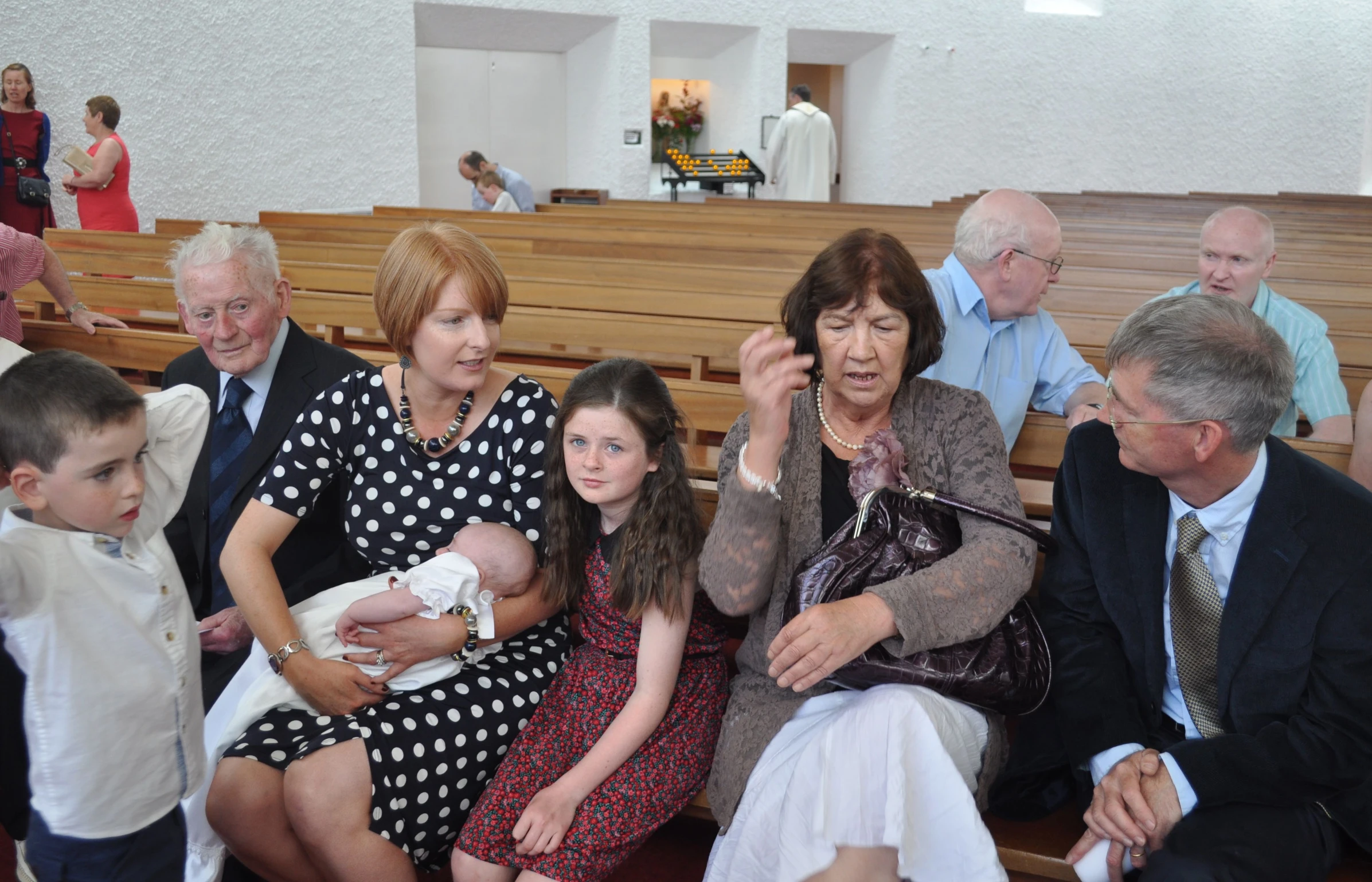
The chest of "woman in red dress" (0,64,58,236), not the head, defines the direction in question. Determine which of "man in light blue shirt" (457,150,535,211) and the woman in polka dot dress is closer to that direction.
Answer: the woman in polka dot dress

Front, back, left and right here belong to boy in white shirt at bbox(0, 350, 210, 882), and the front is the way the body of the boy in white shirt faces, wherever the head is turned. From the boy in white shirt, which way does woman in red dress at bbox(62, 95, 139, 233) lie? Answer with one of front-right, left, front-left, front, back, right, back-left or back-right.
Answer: back-left

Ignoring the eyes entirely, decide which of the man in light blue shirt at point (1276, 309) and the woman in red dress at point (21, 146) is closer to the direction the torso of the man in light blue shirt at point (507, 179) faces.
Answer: the woman in red dress

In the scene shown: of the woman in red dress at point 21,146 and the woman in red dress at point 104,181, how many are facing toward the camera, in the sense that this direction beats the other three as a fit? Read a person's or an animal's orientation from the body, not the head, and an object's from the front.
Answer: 1

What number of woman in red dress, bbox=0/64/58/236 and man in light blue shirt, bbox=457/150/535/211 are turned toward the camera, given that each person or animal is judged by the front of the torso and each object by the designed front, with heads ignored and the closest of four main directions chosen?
1

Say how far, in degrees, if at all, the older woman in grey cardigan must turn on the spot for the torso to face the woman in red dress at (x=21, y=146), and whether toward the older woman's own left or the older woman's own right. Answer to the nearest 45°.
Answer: approximately 135° to the older woman's own right

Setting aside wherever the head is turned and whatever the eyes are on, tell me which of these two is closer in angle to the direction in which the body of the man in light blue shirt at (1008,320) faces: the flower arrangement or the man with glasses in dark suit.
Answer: the man with glasses in dark suit

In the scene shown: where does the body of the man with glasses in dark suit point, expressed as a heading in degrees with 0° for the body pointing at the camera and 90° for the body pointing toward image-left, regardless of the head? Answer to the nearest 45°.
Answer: approximately 45°

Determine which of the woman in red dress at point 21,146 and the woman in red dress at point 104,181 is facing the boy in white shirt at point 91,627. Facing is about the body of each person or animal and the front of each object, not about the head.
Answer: the woman in red dress at point 21,146

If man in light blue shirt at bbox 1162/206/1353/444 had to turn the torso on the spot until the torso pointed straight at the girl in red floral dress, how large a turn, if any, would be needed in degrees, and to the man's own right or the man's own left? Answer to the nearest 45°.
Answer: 0° — they already face them

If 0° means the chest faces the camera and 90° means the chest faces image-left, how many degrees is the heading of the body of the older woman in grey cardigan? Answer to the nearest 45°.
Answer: approximately 0°
